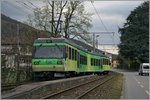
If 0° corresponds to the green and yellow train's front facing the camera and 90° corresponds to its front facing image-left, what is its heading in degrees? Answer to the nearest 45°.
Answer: approximately 45°

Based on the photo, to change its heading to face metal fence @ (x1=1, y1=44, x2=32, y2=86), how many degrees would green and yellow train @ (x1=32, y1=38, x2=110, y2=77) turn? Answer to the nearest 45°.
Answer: approximately 45° to its right
